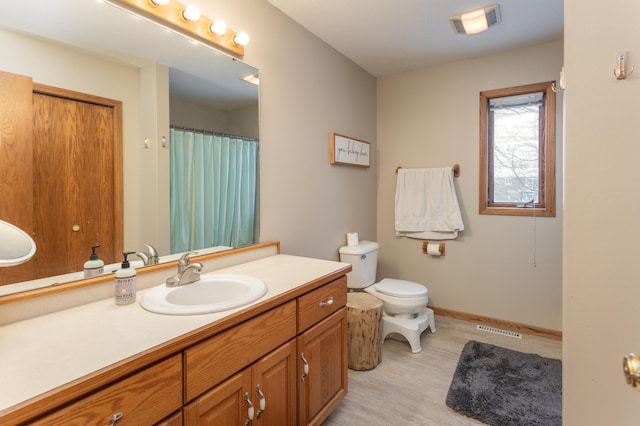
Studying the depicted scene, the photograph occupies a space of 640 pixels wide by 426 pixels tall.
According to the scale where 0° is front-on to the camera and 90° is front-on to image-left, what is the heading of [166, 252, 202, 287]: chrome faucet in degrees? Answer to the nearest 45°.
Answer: approximately 315°

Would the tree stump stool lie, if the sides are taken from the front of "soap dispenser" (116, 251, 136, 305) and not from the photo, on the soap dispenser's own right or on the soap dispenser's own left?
on the soap dispenser's own left

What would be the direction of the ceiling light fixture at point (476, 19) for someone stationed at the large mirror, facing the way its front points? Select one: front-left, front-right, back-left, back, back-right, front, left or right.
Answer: front-left

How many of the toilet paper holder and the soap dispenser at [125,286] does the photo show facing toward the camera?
2

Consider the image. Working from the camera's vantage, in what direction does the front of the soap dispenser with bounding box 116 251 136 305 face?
facing the viewer

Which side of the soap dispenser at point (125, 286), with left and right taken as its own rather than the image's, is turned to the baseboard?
left

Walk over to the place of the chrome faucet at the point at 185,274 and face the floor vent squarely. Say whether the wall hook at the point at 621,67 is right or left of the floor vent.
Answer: right

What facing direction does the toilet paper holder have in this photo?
toward the camera

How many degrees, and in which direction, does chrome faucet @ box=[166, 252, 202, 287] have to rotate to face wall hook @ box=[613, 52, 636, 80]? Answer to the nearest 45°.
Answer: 0° — it already faces it

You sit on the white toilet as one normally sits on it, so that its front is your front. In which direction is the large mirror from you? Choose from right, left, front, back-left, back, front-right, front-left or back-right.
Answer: right

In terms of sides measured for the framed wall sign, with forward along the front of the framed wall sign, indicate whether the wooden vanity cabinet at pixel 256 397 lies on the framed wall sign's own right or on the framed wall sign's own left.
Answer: on the framed wall sign's own right
